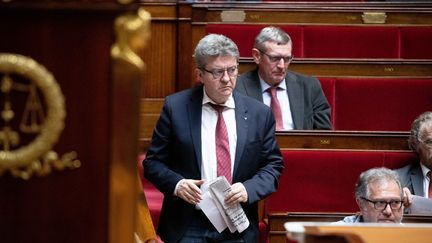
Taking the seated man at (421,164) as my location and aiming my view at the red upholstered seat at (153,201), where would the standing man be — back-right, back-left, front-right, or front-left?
front-left

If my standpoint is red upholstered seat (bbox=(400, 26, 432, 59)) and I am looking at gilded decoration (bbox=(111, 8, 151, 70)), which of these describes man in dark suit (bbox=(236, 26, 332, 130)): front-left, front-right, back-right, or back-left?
front-right

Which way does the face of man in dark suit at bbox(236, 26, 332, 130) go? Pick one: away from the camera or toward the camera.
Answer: toward the camera

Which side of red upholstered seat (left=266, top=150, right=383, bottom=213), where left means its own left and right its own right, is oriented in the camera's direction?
front

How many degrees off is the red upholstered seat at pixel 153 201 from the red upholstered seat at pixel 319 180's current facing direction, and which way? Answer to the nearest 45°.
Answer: approximately 90° to its right

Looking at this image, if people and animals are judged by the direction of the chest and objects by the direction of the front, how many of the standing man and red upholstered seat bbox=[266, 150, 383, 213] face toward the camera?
2

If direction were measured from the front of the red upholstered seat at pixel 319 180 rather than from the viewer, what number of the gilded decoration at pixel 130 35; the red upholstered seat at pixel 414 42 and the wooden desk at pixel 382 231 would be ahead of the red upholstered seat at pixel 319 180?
2
